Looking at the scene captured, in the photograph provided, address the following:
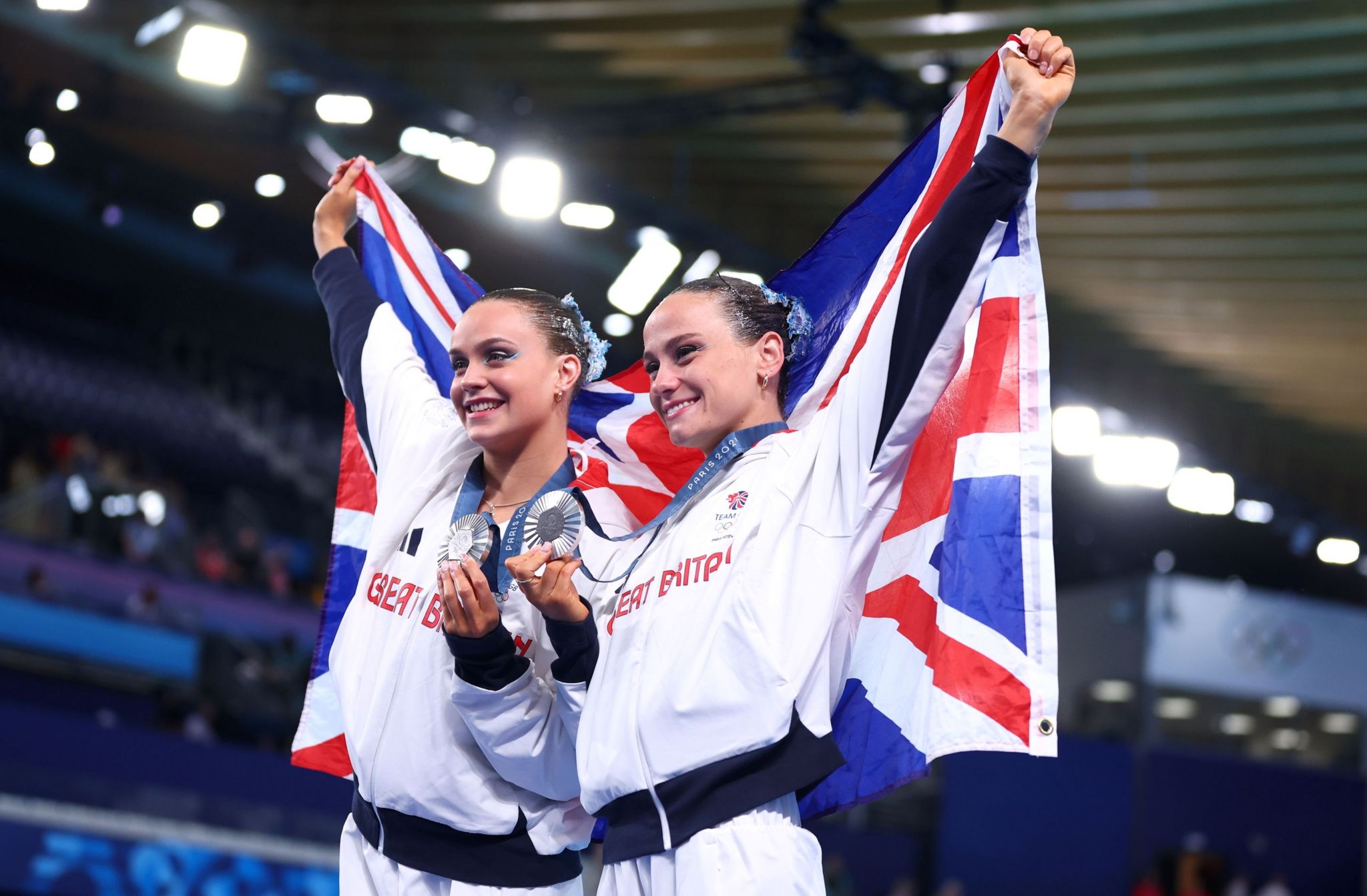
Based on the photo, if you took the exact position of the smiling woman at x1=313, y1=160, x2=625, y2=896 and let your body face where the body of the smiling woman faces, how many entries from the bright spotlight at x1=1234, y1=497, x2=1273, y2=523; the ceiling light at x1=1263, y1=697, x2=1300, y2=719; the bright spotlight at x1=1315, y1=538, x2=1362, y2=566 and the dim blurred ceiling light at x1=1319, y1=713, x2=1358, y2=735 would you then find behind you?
4
